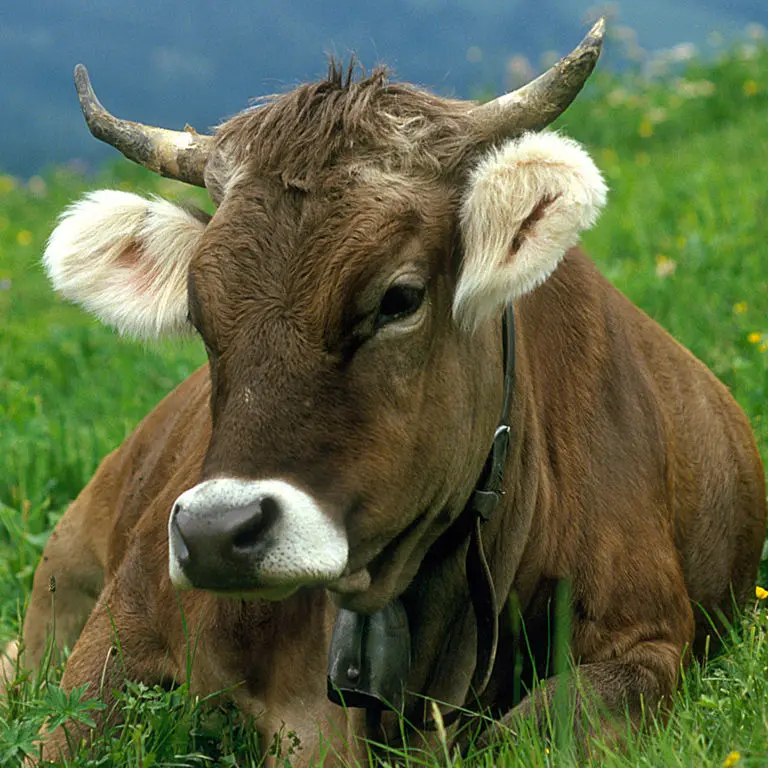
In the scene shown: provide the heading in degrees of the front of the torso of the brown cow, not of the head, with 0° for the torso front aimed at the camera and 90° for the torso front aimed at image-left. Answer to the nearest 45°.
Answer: approximately 0°

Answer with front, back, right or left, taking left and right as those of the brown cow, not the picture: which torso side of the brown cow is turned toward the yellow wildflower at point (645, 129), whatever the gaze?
back

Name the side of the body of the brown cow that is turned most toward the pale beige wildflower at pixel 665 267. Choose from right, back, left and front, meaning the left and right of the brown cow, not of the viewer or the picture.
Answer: back

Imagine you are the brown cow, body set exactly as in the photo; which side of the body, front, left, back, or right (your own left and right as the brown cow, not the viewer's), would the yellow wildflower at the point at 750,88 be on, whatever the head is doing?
back
